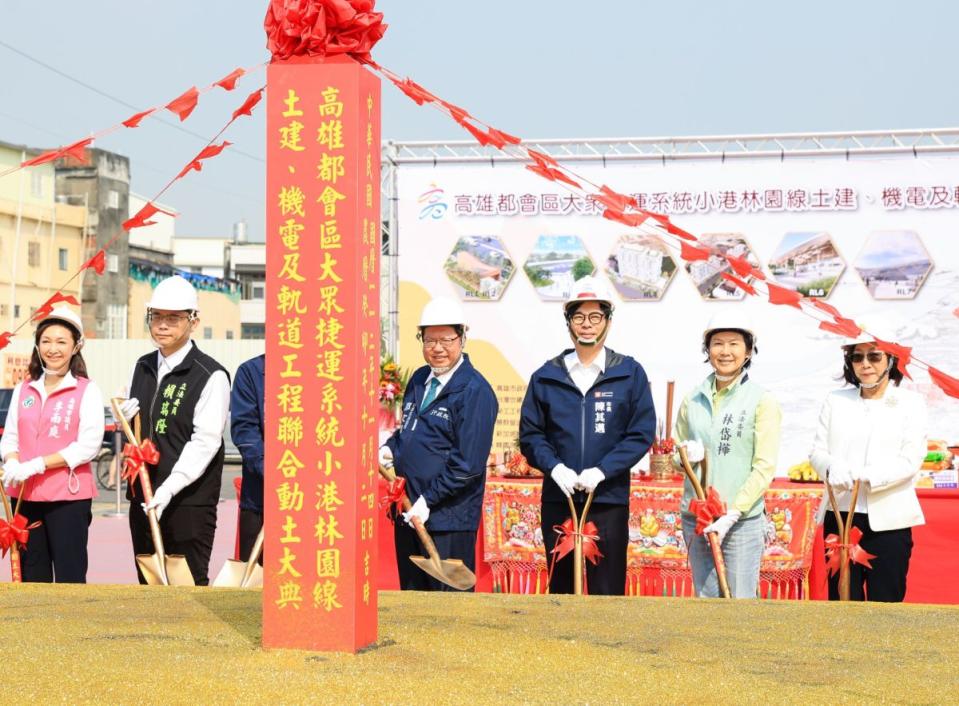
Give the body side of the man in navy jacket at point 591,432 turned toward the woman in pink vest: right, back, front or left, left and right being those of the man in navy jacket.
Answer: right

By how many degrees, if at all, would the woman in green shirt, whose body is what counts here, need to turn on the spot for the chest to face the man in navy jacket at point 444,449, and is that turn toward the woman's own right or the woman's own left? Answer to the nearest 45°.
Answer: approximately 45° to the woman's own right

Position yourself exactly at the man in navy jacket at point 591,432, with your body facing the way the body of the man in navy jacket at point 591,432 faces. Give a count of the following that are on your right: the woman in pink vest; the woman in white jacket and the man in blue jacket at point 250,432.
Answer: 2

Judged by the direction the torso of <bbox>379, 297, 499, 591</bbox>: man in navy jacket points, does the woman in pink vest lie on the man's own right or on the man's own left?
on the man's own right

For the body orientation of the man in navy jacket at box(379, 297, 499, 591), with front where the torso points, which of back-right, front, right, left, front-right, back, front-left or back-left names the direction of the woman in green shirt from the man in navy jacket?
back-left
